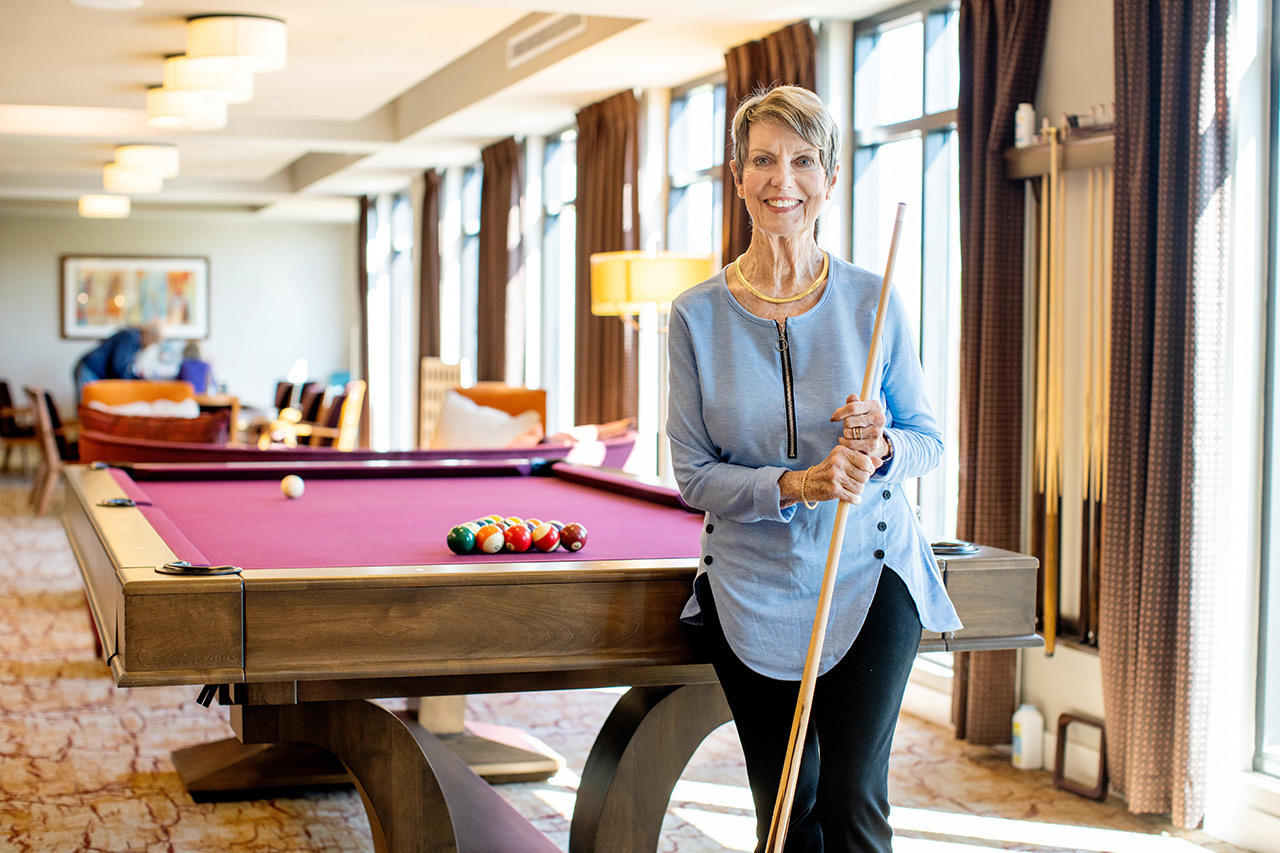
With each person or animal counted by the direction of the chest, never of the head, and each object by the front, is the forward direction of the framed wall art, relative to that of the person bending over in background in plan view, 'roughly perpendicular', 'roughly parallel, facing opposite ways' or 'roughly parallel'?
roughly perpendicular

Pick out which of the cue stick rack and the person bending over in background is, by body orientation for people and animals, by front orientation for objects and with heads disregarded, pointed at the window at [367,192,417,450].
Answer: the person bending over in background

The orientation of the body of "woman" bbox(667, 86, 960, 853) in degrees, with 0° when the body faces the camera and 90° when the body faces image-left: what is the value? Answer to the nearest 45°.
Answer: approximately 0°

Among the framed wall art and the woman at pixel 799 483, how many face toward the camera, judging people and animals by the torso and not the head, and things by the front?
2

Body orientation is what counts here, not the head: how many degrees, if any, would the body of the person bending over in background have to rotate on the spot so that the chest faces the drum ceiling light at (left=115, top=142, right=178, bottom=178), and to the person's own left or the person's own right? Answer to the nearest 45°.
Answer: approximately 90° to the person's own right

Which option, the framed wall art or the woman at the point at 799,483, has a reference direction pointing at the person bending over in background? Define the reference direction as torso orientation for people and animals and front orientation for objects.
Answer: the framed wall art

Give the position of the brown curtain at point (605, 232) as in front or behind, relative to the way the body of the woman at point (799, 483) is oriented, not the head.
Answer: behind

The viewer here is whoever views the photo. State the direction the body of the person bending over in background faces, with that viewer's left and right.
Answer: facing to the right of the viewer

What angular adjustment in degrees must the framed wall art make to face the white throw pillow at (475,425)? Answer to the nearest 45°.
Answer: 0° — it already faces it
